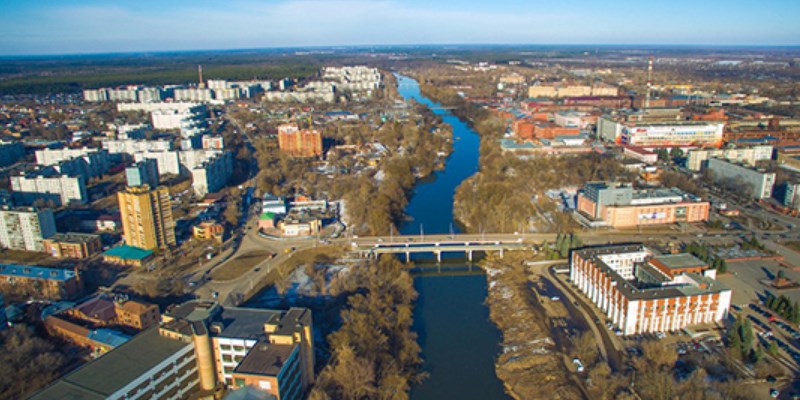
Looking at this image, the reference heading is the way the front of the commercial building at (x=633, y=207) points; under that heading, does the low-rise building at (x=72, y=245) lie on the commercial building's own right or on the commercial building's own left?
on the commercial building's own right

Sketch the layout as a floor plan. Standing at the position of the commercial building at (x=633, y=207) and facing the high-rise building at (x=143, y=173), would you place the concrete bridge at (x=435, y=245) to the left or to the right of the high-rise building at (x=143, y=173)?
left

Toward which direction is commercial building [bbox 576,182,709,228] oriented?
toward the camera

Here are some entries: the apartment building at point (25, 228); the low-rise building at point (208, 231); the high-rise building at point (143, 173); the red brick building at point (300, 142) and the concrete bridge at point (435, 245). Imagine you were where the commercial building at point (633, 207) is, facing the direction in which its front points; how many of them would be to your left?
0

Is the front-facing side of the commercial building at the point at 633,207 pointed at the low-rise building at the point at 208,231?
no

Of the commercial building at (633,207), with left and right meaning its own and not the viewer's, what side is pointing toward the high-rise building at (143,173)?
right

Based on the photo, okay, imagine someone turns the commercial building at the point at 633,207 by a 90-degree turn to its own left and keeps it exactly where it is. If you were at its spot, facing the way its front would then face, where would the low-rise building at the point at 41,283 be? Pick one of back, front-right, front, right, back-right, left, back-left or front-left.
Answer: back-right

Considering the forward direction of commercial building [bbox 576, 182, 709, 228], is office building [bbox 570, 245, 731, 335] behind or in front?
in front

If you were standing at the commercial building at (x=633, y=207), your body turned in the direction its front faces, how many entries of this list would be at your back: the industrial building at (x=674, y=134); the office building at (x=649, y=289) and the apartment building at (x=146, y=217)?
1

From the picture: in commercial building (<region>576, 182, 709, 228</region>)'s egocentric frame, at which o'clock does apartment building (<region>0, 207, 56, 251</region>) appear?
apartment building (<region>0, 207, 56, 251</region>) is roughly at 2 o'clock from commercial building (<region>576, 182, 709, 228</region>).

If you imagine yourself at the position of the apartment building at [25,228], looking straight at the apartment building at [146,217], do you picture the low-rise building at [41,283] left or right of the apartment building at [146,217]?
right

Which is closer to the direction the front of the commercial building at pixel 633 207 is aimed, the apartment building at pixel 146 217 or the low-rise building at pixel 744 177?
the apartment building

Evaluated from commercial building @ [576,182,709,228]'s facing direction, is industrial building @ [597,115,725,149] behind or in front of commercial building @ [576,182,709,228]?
behind

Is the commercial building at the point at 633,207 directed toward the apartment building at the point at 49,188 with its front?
no

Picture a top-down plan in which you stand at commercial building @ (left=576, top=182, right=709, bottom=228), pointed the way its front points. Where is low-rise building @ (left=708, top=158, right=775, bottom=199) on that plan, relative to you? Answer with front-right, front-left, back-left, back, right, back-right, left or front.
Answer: back-left
